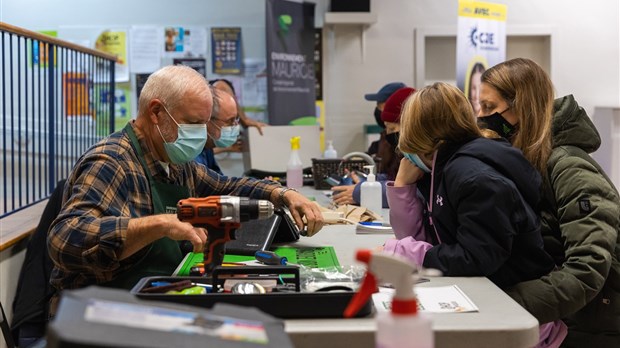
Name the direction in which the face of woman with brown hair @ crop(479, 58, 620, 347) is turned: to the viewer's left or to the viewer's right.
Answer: to the viewer's left

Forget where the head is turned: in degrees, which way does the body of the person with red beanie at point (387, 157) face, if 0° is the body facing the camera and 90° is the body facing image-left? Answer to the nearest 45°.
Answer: approximately 90°

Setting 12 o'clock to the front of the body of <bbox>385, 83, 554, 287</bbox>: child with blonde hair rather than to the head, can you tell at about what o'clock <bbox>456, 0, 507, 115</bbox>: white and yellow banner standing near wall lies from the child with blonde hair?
The white and yellow banner standing near wall is roughly at 3 o'clock from the child with blonde hair.

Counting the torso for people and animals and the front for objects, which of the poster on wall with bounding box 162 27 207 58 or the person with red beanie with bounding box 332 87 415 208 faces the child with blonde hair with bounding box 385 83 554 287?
the poster on wall

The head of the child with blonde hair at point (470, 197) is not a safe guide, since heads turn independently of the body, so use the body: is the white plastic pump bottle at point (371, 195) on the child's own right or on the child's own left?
on the child's own right

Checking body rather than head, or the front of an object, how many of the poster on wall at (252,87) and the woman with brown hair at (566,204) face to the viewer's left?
1

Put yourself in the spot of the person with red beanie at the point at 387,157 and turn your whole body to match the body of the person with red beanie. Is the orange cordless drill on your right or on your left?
on your left

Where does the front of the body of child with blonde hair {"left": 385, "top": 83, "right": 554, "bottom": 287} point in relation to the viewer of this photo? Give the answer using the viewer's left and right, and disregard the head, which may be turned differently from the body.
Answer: facing to the left of the viewer

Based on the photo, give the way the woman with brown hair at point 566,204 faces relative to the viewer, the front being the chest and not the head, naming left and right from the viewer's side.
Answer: facing to the left of the viewer
